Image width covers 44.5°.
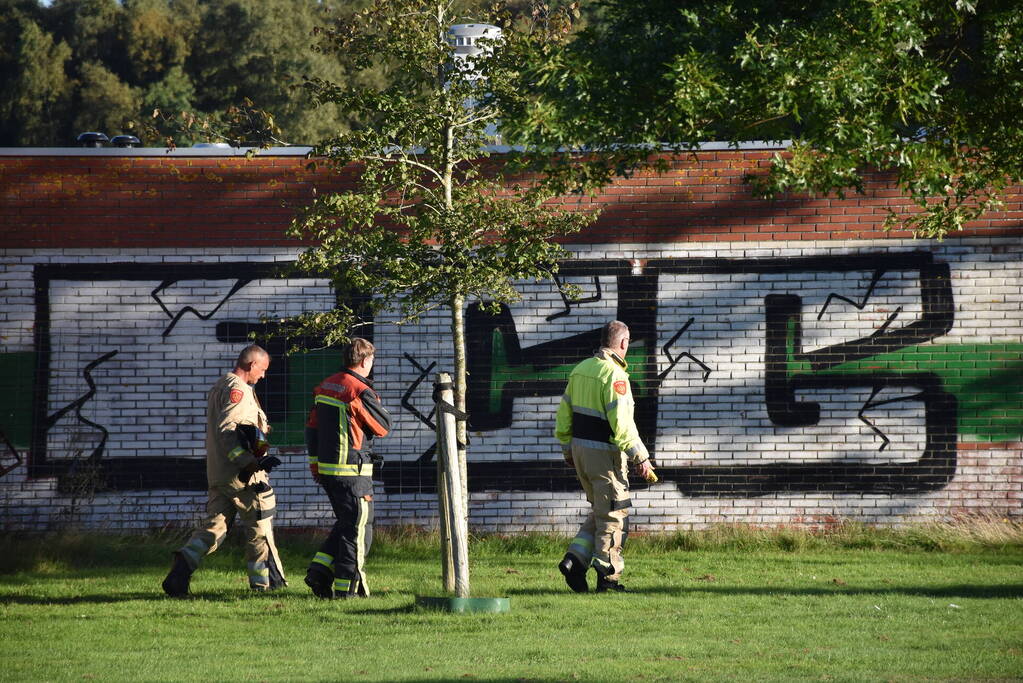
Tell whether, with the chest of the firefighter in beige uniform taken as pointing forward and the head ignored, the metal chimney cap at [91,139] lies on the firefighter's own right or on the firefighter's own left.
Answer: on the firefighter's own left

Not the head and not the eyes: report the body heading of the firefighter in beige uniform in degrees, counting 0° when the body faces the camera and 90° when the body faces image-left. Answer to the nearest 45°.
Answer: approximately 270°

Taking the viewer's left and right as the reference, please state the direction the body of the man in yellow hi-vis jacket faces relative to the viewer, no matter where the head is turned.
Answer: facing away from the viewer and to the right of the viewer

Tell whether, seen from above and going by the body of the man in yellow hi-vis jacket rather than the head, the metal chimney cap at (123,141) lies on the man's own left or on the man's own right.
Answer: on the man's own left

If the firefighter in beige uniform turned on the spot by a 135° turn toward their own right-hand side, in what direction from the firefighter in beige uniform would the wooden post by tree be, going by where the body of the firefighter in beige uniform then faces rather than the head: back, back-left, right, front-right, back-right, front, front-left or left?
left

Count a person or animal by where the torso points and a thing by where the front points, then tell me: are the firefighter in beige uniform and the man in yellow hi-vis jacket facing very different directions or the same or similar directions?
same or similar directions

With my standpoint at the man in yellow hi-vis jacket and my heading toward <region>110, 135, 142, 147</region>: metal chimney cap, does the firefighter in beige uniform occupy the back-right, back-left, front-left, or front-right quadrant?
front-left

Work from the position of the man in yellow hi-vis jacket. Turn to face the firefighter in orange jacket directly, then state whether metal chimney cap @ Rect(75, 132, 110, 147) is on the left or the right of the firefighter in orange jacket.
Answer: right

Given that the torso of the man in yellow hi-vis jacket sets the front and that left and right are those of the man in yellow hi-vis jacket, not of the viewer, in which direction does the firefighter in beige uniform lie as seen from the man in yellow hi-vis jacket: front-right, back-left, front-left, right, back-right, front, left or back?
back-left

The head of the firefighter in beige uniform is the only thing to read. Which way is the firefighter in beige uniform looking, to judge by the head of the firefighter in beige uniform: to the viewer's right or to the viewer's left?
to the viewer's right
